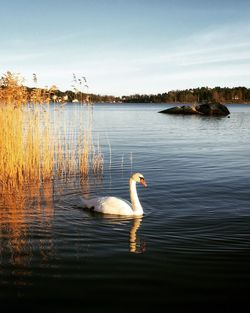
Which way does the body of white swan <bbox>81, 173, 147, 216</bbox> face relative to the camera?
to the viewer's right
